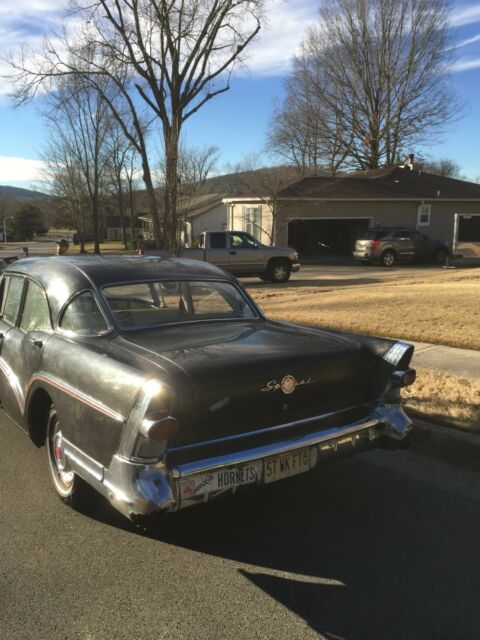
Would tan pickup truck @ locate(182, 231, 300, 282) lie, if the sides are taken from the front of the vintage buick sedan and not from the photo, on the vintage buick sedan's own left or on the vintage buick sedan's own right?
on the vintage buick sedan's own right

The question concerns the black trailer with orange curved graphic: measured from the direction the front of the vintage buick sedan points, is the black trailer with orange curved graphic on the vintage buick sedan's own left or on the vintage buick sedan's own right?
on the vintage buick sedan's own right

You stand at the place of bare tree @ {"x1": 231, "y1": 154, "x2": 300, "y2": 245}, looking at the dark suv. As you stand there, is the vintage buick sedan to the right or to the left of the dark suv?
right

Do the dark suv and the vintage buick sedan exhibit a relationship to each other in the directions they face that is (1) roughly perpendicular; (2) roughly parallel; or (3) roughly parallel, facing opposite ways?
roughly perpendicular

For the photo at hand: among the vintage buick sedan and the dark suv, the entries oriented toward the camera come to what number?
0

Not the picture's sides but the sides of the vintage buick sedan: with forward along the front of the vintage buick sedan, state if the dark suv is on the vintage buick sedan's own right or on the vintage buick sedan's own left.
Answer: on the vintage buick sedan's own right

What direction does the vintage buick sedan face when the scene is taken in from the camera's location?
facing away from the viewer and to the left of the viewer

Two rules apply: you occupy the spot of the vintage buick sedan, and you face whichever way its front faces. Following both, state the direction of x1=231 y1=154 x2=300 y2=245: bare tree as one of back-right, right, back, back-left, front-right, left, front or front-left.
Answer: front-right
